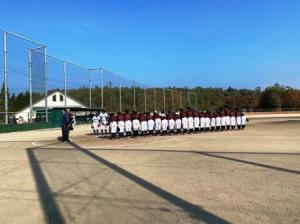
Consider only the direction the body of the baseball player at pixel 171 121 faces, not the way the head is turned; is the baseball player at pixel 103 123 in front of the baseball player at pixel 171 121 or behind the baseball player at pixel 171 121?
in front

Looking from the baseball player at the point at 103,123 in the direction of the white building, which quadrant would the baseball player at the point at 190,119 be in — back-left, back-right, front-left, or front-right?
back-right
